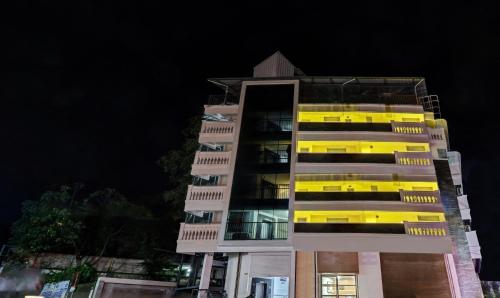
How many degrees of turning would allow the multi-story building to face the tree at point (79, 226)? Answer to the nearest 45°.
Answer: approximately 90° to its right

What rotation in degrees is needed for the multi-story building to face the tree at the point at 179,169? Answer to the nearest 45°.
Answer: approximately 90° to its right

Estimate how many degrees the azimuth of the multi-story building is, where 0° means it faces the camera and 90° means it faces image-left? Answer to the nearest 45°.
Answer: approximately 0°

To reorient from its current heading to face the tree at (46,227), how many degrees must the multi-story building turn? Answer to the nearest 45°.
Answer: approximately 90° to its right
